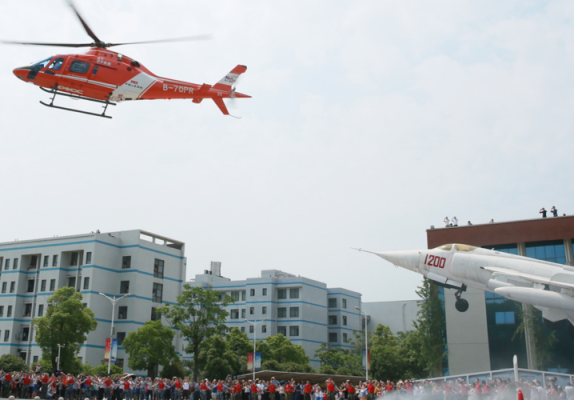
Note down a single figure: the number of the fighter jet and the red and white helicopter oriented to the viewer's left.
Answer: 2

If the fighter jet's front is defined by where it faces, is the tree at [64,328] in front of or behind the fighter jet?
in front

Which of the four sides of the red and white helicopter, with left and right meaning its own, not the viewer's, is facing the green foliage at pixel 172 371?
right

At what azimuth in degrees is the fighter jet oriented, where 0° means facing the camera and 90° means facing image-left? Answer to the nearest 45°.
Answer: approximately 90°

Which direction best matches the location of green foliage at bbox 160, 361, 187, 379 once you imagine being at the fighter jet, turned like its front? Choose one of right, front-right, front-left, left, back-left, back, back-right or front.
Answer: front-right

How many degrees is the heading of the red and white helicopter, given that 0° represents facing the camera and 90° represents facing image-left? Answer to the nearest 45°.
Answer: approximately 90°

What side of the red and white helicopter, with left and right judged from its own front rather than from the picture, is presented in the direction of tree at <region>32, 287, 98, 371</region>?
right

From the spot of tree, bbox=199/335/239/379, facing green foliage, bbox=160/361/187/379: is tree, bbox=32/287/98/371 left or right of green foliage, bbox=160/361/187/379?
left
